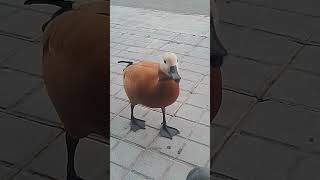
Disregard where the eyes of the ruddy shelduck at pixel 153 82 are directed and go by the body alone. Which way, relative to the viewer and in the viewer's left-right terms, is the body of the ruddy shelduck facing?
facing the viewer and to the right of the viewer
